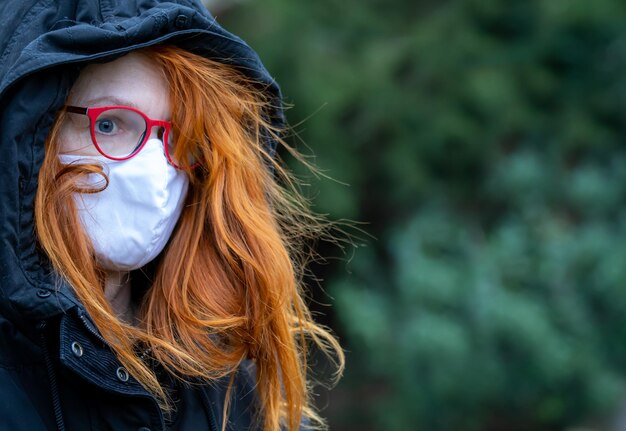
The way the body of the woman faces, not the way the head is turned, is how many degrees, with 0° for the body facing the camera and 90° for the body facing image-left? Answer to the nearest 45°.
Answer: approximately 315°

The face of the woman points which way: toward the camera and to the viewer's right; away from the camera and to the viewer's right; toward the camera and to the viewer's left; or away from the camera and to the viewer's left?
toward the camera and to the viewer's right
